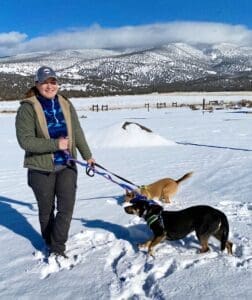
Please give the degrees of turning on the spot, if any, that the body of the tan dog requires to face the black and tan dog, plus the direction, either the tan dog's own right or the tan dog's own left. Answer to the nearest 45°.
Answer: approximately 90° to the tan dog's own left

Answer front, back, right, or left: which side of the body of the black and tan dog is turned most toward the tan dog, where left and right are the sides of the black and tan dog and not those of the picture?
right

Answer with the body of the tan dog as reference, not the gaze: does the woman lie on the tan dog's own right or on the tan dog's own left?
on the tan dog's own left

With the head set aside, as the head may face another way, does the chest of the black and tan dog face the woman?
yes

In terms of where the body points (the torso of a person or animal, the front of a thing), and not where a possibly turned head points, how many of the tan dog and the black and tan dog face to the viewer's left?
2

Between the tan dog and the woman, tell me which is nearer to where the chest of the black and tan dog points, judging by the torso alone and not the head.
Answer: the woman

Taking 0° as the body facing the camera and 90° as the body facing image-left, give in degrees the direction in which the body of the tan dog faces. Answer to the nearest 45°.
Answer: approximately 90°

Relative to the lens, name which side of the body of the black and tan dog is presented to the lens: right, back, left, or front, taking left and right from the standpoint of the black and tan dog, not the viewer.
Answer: left
